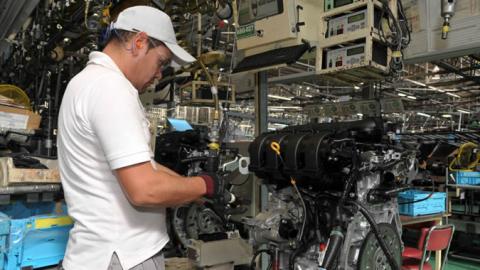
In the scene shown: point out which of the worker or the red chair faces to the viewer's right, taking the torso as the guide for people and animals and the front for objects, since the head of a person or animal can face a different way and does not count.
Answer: the worker

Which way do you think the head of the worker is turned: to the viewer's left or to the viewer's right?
to the viewer's right

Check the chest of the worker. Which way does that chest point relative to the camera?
to the viewer's right

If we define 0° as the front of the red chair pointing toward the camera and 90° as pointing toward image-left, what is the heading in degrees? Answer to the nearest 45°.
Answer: approximately 135°

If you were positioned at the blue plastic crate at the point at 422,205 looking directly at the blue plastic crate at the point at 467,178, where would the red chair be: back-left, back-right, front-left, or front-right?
back-right
